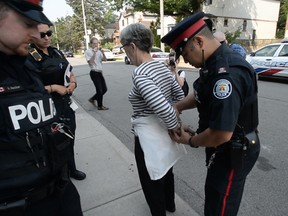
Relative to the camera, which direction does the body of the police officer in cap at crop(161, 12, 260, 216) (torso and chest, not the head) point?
to the viewer's left

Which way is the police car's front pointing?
to the viewer's left

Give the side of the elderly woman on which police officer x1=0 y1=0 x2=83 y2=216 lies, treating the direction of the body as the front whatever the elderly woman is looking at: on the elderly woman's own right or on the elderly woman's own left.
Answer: on the elderly woman's own left

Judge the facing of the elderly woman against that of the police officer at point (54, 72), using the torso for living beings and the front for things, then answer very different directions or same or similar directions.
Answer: very different directions

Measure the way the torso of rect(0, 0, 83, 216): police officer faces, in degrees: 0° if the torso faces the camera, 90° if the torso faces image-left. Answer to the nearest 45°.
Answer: approximately 315°

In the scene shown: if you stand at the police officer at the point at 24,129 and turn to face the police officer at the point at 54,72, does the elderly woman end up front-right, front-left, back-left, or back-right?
front-right

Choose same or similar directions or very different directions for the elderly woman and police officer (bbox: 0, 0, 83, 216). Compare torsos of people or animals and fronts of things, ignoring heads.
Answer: very different directions

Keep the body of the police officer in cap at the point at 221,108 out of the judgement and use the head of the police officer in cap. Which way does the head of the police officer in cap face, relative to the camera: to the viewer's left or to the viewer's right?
to the viewer's left

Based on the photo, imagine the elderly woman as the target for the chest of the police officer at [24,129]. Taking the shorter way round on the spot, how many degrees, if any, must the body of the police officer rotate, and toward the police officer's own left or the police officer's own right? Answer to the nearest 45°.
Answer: approximately 45° to the police officer's own left

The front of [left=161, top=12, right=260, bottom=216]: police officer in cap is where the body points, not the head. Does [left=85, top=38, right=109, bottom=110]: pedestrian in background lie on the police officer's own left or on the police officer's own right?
on the police officer's own right

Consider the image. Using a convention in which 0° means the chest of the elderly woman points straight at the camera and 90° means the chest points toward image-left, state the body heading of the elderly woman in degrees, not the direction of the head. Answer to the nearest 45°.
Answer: approximately 135°

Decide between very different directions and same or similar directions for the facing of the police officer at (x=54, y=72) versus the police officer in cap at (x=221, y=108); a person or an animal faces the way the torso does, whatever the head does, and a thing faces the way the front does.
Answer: very different directions
